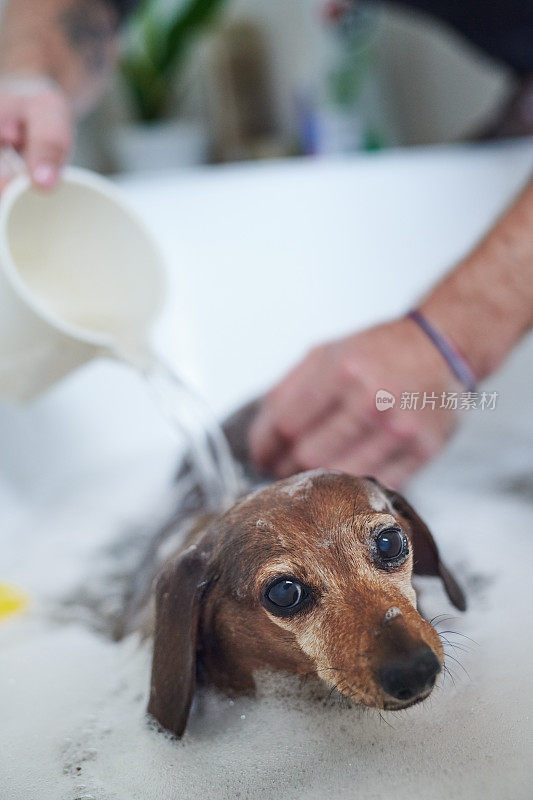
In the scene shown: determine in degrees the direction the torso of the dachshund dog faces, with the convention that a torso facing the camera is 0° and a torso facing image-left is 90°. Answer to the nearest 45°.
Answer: approximately 315°
